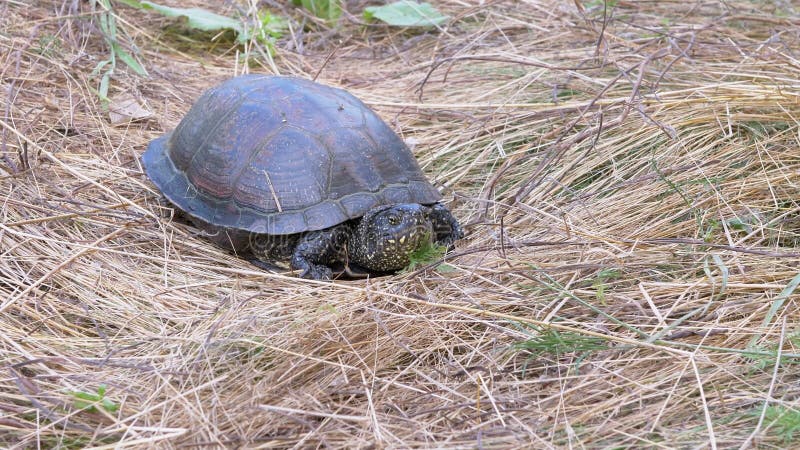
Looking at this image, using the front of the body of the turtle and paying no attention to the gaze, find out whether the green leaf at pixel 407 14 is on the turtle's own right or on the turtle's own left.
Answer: on the turtle's own left

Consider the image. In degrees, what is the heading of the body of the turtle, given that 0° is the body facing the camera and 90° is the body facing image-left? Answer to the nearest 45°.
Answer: approximately 315°

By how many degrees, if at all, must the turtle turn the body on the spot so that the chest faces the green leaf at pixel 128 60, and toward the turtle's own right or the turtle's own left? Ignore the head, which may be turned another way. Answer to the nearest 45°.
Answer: approximately 180°

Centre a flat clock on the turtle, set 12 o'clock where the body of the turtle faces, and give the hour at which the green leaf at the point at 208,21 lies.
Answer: The green leaf is roughly at 7 o'clock from the turtle.

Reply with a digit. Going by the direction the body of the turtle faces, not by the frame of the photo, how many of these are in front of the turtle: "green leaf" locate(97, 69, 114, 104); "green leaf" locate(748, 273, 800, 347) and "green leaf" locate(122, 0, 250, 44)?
1

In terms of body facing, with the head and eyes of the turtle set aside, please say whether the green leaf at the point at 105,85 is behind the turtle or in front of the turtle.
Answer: behind

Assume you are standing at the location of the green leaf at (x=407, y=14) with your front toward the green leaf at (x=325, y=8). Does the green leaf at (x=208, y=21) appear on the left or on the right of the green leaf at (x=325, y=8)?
left

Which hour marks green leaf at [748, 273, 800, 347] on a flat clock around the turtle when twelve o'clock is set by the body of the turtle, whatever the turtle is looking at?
The green leaf is roughly at 12 o'clock from the turtle.

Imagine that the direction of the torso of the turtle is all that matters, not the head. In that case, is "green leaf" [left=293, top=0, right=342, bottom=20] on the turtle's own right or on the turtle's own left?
on the turtle's own left
